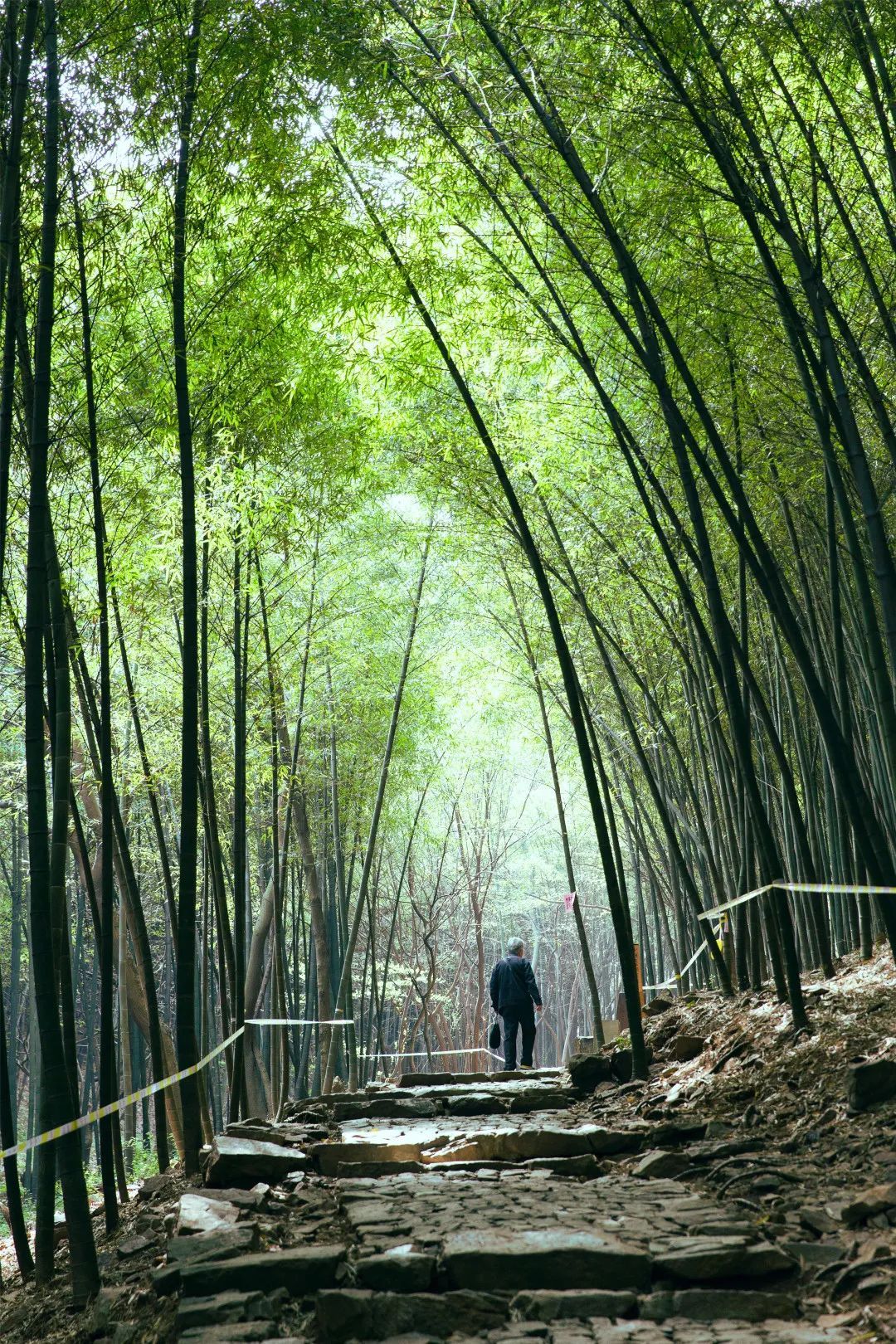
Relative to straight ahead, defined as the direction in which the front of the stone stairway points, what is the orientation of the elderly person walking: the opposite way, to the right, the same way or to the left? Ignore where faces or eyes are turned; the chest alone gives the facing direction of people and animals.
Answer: the opposite way

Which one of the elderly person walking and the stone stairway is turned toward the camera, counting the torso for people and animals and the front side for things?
the stone stairway

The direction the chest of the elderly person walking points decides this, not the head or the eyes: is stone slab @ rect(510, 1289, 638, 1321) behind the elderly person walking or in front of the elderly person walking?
behind

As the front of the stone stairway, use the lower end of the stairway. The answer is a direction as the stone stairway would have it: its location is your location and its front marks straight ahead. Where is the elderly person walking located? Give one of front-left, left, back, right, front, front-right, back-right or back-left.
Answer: back

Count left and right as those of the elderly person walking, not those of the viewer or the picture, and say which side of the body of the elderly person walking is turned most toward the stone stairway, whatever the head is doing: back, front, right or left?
back

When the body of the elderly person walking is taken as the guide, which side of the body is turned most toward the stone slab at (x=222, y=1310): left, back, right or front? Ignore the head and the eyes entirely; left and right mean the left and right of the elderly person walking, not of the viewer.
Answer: back

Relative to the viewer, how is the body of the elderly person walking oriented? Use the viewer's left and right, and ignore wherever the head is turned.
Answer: facing away from the viewer

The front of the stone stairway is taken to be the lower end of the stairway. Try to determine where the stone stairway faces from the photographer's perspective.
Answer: facing the viewer
